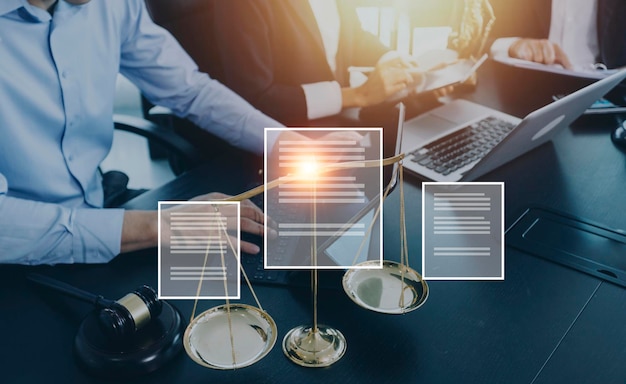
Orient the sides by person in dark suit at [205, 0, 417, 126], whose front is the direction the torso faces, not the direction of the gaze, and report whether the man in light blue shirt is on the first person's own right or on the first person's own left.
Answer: on the first person's own right

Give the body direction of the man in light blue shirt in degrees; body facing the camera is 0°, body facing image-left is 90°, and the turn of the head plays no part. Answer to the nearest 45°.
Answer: approximately 315°

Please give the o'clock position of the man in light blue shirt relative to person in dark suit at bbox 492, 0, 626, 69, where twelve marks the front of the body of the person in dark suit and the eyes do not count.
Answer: The man in light blue shirt is roughly at 1 o'clock from the person in dark suit.

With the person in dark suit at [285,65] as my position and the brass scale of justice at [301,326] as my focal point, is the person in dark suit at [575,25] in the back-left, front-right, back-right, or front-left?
back-left

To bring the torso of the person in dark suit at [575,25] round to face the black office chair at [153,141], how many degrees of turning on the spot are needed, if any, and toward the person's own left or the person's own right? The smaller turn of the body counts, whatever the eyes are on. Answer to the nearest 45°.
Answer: approximately 45° to the person's own right

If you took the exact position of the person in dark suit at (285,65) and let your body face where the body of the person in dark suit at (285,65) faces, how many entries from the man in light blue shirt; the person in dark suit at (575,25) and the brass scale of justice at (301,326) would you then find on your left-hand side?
1

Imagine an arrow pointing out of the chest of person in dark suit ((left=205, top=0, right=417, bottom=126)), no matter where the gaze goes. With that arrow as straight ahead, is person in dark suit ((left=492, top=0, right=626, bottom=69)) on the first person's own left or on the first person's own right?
on the first person's own left
